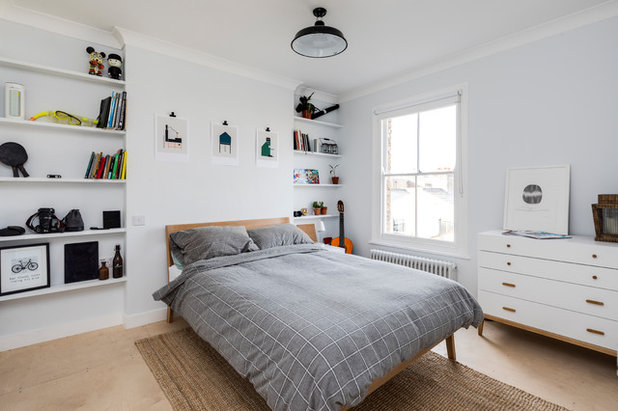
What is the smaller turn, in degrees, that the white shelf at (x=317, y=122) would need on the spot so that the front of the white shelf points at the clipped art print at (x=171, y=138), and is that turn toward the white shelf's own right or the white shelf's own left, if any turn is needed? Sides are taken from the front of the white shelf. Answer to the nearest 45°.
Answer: approximately 90° to the white shelf's own right

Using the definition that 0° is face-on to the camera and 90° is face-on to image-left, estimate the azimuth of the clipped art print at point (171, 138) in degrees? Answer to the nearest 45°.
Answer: approximately 0°

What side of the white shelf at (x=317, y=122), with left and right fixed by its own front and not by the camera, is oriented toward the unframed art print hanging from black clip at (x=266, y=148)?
right

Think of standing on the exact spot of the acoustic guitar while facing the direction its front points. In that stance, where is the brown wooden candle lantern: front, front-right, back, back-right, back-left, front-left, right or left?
front-left

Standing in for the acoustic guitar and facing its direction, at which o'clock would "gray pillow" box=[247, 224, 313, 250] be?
The gray pillow is roughly at 1 o'clock from the acoustic guitar.

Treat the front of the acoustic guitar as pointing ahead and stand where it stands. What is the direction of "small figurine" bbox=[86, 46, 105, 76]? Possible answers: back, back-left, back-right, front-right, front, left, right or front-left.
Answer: front-right

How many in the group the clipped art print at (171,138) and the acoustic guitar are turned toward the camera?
2

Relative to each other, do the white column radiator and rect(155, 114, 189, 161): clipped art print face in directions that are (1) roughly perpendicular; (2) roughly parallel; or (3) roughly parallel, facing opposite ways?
roughly perpendicular

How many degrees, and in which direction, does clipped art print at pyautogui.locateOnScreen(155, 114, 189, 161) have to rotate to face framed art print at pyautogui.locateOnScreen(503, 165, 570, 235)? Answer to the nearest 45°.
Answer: approximately 45° to its left

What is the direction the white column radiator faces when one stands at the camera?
facing the viewer and to the left of the viewer

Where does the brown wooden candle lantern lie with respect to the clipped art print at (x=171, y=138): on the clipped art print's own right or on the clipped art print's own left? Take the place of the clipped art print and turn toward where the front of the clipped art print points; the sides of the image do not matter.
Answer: on the clipped art print's own left

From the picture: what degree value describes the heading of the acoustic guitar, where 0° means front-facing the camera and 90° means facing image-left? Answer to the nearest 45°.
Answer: approximately 0°

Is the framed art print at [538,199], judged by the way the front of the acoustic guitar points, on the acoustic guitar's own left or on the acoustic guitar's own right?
on the acoustic guitar's own left

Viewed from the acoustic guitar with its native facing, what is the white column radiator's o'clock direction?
The white column radiator is roughly at 10 o'clock from the acoustic guitar.
